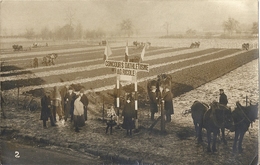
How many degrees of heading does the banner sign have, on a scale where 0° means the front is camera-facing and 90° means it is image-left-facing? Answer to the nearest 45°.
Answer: approximately 0°

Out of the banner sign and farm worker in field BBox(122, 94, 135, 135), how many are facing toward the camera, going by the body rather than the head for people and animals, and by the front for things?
2

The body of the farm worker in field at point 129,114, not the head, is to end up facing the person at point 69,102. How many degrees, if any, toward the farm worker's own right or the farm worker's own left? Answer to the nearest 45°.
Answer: approximately 135° to the farm worker's own right

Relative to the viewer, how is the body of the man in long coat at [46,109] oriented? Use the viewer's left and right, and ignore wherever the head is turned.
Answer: facing the viewer and to the right of the viewer

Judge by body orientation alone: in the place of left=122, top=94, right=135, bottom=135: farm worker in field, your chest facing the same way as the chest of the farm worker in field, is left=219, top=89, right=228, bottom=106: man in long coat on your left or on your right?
on your left
